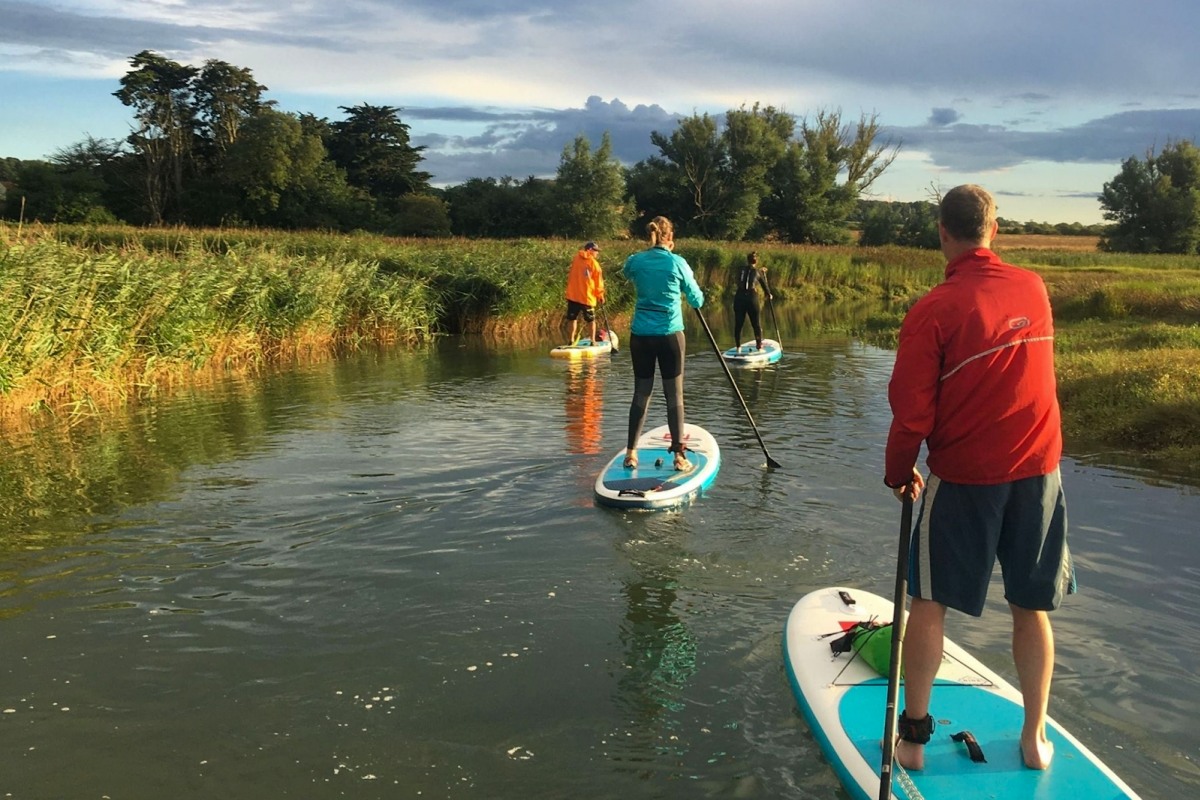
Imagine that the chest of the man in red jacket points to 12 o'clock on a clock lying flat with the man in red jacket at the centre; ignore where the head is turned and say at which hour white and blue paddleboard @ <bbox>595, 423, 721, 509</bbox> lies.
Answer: The white and blue paddleboard is roughly at 11 o'clock from the man in red jacket.

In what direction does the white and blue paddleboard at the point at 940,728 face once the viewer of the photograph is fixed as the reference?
facing away from the viewer and to the left of the viewer

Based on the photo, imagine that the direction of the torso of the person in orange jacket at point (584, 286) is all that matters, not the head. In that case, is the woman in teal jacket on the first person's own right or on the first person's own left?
on the first person's own right

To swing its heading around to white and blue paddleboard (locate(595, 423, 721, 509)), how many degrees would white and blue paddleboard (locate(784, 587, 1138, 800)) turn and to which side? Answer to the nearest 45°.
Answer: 0° — it already faces it

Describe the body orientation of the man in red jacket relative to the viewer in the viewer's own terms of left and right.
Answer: facing away from the viewer

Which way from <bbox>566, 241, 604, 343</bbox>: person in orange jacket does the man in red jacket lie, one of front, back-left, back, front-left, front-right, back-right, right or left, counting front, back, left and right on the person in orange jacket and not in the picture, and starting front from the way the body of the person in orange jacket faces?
back-right

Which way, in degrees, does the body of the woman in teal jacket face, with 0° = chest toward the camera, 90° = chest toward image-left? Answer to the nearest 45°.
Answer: approximately 180°

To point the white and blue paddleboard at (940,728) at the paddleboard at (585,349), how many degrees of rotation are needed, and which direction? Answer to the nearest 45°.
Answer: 0° — it already faces it

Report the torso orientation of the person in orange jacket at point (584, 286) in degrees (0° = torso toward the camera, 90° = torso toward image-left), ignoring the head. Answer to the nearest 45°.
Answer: approximately 225°

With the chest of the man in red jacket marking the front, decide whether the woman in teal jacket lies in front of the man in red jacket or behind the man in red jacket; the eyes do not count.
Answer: in front

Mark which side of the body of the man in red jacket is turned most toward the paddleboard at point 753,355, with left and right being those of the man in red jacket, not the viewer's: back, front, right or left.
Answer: front

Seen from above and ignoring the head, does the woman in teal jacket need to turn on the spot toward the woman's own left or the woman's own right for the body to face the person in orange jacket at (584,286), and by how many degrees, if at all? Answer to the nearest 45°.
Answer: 0° — they already face them

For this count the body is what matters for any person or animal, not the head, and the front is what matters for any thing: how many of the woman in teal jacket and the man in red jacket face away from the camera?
2

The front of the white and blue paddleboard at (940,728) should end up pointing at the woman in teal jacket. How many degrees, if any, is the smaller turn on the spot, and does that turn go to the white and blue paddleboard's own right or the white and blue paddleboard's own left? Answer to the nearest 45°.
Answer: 0° — it already faces them
